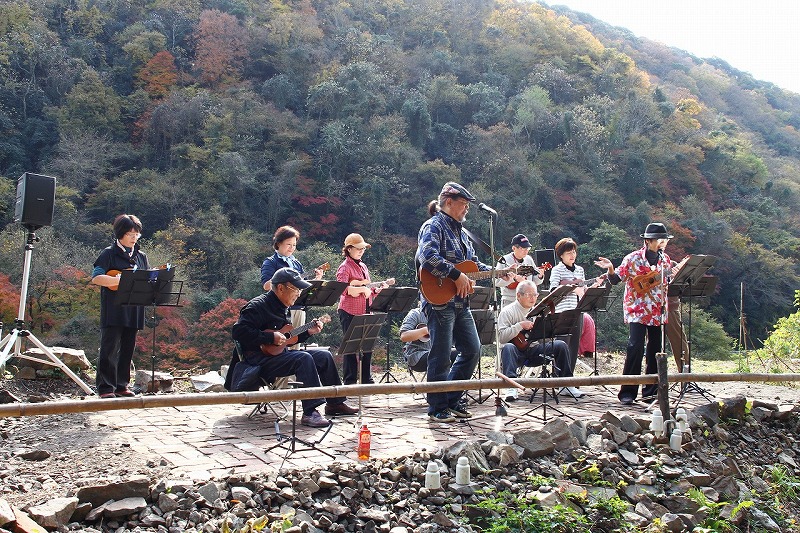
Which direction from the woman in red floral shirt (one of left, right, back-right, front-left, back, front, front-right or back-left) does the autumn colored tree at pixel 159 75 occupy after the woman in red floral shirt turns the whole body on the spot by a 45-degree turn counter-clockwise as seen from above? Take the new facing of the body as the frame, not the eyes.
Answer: back-left

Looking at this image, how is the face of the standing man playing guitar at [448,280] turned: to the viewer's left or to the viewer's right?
to the viewer's right

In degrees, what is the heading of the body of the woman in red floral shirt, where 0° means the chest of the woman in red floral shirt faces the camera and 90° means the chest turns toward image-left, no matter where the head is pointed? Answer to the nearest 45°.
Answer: approximately 315°

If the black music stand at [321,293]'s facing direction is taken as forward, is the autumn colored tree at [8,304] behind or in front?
in front

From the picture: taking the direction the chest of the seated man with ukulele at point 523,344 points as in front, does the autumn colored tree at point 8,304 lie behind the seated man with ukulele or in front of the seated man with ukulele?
behind

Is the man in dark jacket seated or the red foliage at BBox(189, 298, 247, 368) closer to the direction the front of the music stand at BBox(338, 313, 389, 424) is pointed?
the red foliage

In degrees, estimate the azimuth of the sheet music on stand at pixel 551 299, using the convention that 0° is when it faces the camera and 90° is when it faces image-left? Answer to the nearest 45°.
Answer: approximately 135°

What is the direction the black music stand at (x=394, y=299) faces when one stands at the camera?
facing away from the viewer and to the left of the viewer

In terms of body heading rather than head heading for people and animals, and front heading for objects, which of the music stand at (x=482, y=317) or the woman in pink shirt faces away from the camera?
the music stand

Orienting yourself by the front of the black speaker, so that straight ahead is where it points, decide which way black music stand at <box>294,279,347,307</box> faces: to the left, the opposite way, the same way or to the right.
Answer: the opposite way

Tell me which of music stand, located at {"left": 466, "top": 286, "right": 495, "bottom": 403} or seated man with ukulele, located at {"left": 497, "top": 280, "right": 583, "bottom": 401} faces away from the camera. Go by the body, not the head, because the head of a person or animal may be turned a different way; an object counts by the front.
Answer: the music stand

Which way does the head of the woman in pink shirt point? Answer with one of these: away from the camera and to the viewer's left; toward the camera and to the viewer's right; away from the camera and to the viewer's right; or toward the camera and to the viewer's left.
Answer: toward the camera and to the viewer's right

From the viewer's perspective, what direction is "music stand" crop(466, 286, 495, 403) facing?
away from the camera

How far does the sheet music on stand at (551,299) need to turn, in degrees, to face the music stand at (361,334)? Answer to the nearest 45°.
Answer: approximately 90° to its left
